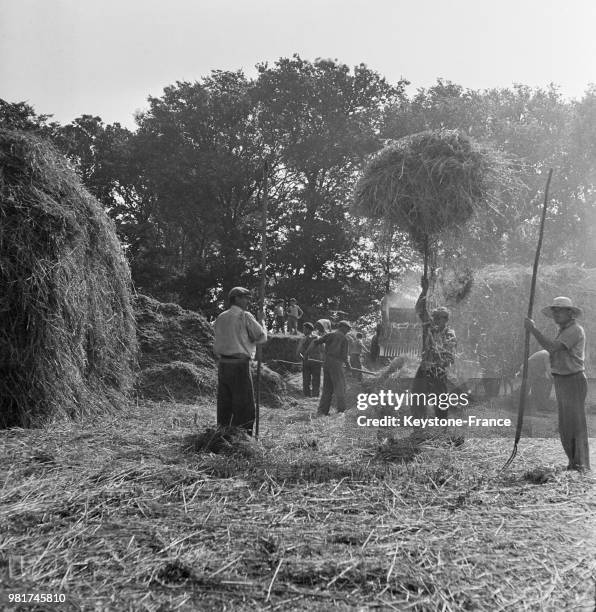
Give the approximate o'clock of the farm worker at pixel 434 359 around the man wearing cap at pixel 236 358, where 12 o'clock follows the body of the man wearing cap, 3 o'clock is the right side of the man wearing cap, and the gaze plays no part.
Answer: The farm worker is roughly at 1 o'clock from the man wearing cap.

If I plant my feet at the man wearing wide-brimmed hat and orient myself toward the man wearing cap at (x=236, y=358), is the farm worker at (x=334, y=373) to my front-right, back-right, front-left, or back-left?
front-right

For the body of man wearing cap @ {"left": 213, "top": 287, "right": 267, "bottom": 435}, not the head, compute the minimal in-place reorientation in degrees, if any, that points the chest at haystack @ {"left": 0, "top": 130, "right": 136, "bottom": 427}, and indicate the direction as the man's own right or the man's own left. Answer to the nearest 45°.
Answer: approximately 90° to the man's own left

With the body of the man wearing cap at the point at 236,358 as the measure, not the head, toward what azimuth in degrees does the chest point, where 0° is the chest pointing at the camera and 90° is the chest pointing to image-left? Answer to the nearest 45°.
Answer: approximately 225°

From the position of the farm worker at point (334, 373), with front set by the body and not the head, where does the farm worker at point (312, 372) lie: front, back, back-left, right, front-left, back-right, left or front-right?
front-left

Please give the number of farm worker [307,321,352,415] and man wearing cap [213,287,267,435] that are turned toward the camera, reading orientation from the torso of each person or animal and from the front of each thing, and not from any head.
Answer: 0

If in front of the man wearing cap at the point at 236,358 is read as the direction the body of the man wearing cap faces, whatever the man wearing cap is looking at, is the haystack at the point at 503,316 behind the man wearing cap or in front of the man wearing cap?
in front
